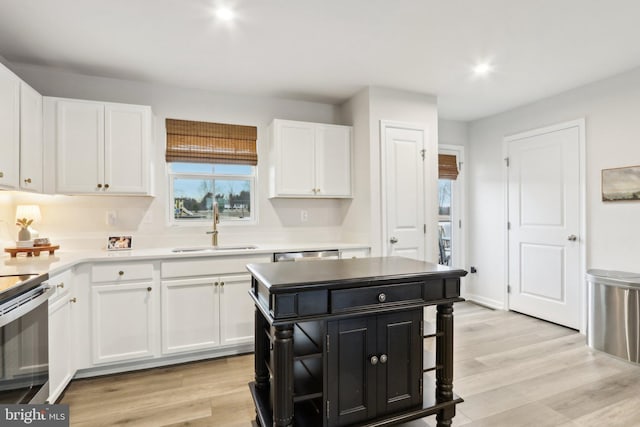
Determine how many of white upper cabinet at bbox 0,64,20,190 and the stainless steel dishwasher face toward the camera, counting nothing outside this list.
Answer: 1

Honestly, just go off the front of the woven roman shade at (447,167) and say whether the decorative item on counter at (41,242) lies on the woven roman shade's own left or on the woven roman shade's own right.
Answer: on the woven roman shade's own right

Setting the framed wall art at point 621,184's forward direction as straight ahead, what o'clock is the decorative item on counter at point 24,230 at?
The decorative item on counter is roughly at 12 o'clock from the framed wall art.

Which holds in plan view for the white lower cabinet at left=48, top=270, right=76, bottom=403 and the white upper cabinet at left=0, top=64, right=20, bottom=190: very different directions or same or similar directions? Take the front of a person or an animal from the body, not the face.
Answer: same or similar directions

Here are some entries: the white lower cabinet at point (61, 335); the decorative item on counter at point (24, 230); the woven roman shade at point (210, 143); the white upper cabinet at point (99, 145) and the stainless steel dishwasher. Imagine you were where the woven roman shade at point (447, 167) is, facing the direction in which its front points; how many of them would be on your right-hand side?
5

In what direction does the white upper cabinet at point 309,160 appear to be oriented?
toward the camera

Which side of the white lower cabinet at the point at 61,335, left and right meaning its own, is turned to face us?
right

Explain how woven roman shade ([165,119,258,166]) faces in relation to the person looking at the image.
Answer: facing the viewer

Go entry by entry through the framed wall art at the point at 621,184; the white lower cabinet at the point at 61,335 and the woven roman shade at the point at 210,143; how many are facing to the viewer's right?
1

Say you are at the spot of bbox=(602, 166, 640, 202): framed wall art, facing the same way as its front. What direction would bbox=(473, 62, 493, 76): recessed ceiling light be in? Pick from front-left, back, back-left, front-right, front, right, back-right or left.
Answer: front

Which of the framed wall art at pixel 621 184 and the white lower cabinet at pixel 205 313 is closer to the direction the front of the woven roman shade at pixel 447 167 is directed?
the framed wall art

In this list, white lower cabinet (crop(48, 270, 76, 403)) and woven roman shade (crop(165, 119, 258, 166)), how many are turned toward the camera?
1

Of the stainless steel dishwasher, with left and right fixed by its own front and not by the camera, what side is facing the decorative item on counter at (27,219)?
right

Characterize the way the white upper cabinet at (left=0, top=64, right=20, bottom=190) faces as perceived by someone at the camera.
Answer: facing to the right of the viewer

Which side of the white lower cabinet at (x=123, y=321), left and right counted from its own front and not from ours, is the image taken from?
front

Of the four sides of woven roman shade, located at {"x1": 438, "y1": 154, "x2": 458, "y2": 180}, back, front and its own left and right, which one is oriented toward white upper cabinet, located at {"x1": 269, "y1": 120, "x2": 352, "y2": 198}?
right
